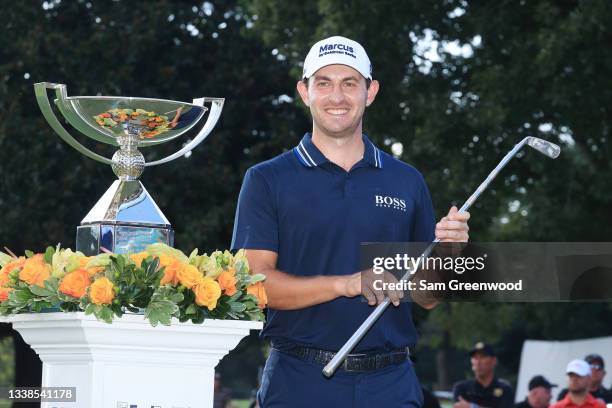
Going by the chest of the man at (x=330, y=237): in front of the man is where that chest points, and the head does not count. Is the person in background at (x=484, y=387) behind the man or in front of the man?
behind

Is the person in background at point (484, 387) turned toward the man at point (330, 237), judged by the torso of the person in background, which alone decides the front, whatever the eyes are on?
yes

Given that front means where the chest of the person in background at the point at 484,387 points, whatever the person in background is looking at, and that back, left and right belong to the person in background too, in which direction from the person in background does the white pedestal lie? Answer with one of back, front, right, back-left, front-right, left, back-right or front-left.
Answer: front

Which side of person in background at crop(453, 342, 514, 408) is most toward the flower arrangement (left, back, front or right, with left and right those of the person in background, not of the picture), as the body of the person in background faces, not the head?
front

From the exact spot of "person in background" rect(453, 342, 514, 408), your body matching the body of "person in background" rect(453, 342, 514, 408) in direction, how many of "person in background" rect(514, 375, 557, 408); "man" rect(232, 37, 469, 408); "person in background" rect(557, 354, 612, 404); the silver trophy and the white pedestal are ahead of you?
3

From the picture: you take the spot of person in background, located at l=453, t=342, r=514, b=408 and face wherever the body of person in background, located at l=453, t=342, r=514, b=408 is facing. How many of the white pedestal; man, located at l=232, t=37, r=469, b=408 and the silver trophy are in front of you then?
3

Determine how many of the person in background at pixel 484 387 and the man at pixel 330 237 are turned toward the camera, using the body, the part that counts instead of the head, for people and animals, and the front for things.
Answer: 2

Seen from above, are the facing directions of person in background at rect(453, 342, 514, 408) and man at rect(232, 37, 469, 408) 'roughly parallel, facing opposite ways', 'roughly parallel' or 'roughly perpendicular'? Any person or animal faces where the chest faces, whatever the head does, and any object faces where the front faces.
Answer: roughly parallel

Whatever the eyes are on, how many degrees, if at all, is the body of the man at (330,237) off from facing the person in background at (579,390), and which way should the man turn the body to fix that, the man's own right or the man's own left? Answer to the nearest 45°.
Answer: approximately 180°

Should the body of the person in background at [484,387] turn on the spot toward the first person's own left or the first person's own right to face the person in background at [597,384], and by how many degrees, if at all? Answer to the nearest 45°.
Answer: approximately 135° to the first person's own left

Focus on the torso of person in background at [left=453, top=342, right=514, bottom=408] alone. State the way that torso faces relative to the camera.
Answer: toward the camera

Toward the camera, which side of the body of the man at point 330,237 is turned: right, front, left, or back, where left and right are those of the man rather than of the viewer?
front

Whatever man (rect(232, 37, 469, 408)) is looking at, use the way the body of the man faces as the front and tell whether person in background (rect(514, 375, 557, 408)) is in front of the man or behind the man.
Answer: behind

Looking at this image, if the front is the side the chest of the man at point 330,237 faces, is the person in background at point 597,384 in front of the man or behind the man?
behind
